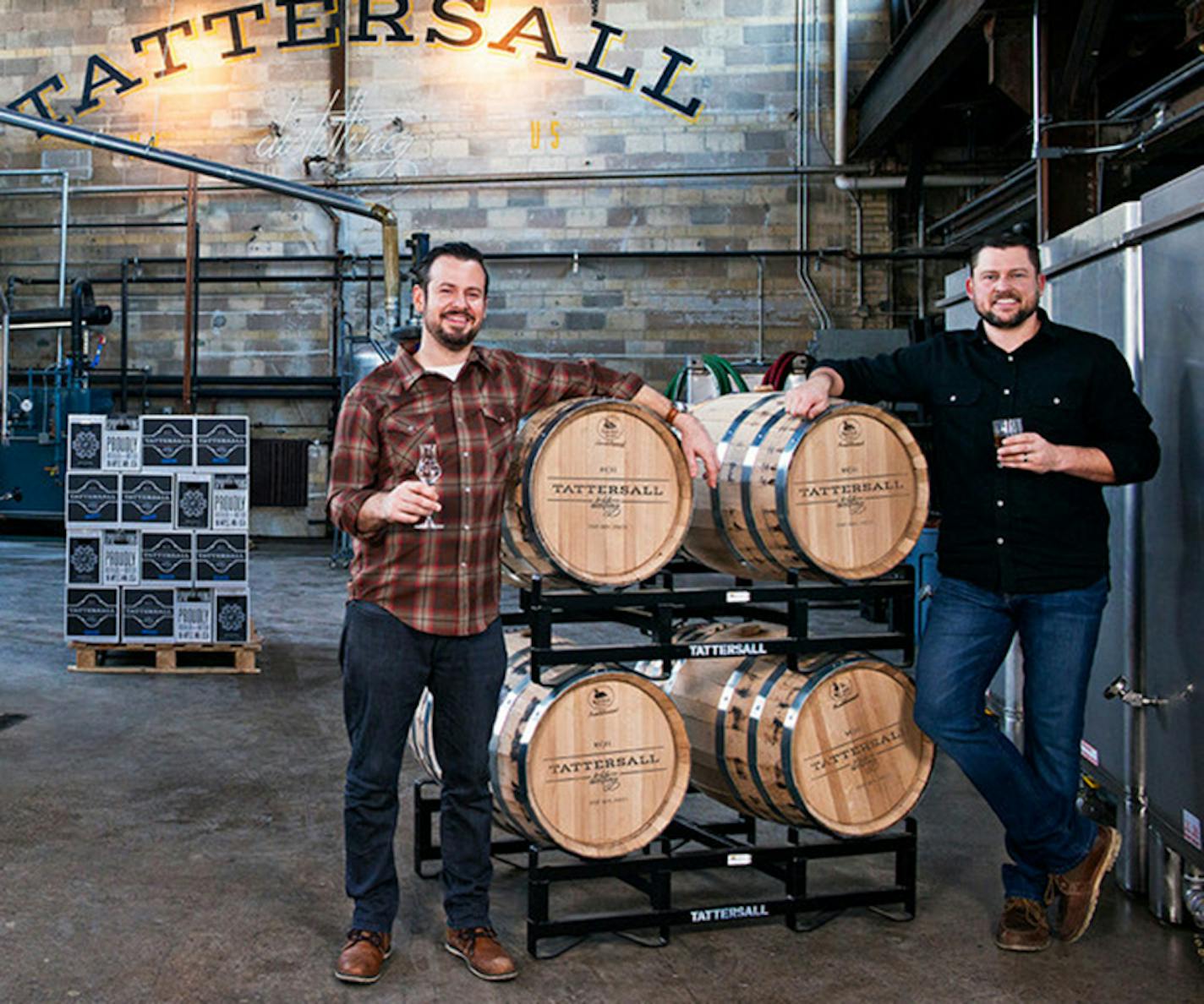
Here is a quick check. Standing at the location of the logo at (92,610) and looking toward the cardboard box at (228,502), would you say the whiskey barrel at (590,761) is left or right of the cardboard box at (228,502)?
right

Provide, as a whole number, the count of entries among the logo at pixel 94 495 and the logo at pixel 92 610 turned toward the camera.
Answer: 2

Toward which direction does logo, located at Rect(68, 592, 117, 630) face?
toward the camera

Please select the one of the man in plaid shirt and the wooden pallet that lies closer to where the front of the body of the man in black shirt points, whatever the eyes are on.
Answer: the man in plaid shirt

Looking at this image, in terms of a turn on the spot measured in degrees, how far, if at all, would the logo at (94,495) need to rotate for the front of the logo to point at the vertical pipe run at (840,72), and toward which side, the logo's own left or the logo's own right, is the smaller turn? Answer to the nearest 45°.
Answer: approximately 135° to the logo's own left

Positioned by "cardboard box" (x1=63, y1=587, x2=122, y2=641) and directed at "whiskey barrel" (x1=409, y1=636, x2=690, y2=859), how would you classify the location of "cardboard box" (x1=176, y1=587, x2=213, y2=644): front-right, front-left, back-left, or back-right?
front-left

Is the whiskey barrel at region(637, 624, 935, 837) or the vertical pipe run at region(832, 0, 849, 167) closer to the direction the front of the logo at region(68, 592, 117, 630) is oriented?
the whiskey barrel

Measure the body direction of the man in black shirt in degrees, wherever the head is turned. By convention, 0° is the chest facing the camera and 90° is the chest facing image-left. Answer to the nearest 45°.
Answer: approximately 0°

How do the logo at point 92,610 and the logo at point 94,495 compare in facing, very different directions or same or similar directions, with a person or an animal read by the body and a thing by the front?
same or similar directions

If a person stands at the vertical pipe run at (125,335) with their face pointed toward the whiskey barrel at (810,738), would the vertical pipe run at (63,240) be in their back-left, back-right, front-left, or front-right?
back-right

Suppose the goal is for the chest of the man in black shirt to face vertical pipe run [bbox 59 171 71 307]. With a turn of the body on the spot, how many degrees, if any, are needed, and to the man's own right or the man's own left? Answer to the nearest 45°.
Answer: approximately 135° to the man's own right

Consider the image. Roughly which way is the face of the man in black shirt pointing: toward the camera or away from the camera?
toward the camera
